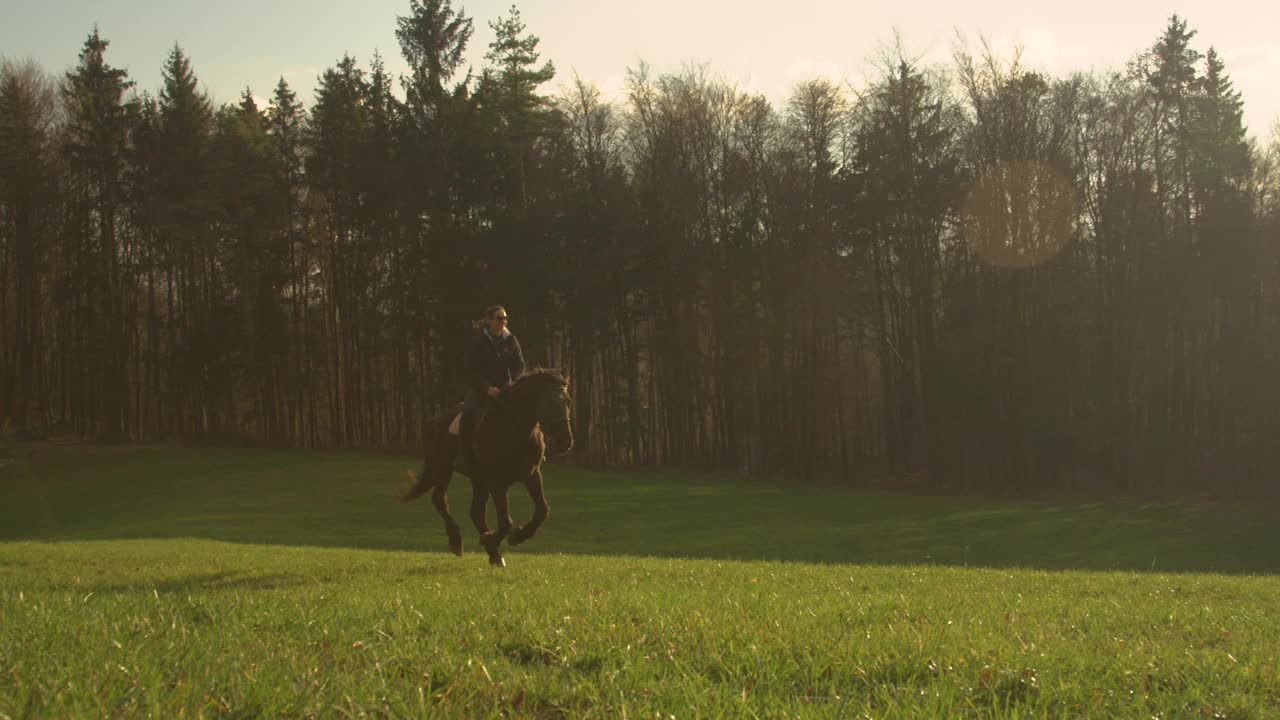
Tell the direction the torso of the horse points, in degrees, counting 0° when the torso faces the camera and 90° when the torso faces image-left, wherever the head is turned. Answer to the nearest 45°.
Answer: approximately 315°

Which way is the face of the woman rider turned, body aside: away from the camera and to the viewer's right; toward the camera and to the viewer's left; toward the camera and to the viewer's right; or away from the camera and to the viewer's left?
toward the camera and to the viewer's right

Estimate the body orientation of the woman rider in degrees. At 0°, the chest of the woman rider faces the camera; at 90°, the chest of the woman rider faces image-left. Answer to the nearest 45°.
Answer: approximately 315°
